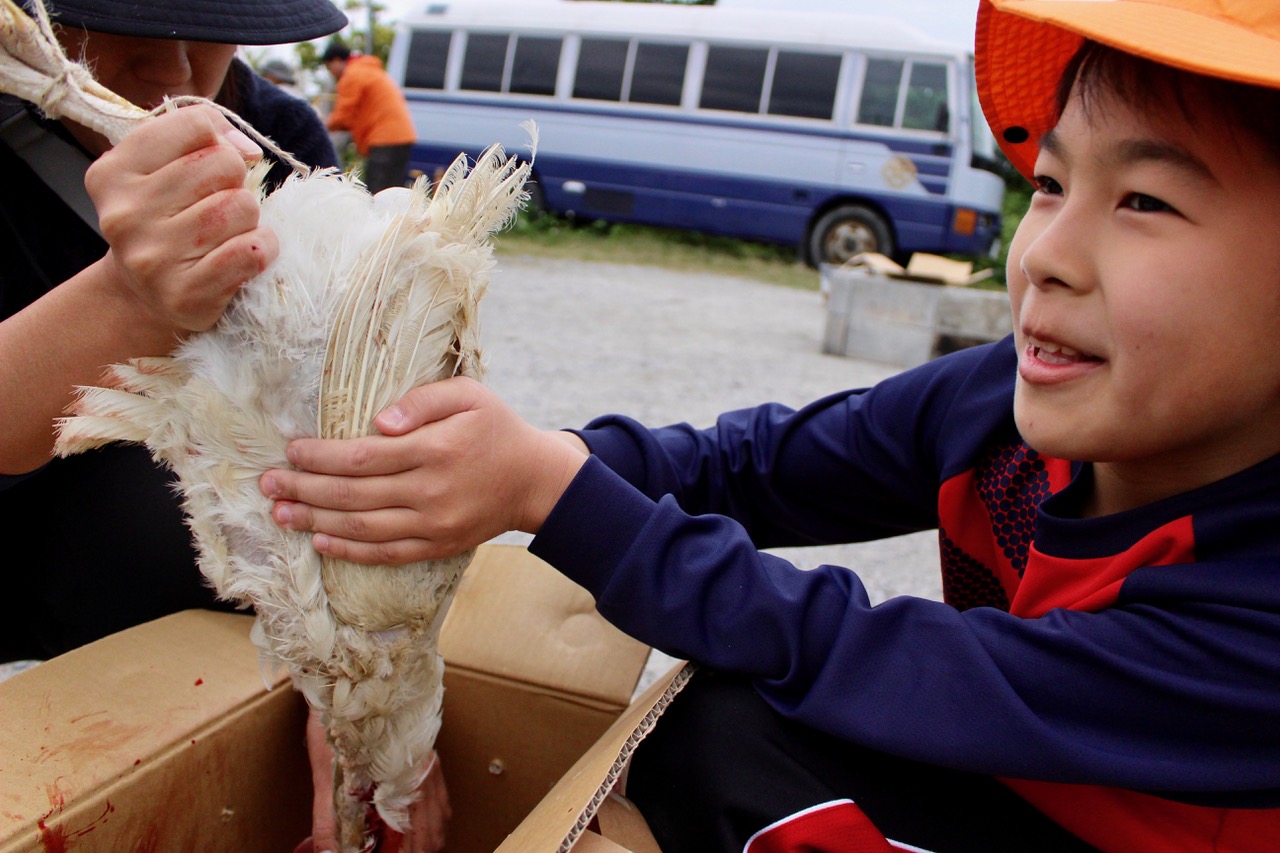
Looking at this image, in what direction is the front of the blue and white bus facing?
to the viewer's right

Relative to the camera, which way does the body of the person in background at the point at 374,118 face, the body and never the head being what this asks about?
to the viewer's left

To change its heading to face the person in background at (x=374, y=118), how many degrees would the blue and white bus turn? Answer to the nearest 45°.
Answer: approximately 135° to its right

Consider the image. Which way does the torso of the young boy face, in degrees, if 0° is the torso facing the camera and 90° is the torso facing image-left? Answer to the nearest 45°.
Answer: approximately 45°

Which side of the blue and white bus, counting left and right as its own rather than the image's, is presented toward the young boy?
right

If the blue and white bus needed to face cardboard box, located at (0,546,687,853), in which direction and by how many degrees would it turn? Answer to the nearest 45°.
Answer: approximately 90° to its right

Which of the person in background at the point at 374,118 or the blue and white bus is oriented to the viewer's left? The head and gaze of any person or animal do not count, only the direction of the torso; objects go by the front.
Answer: the person in background
